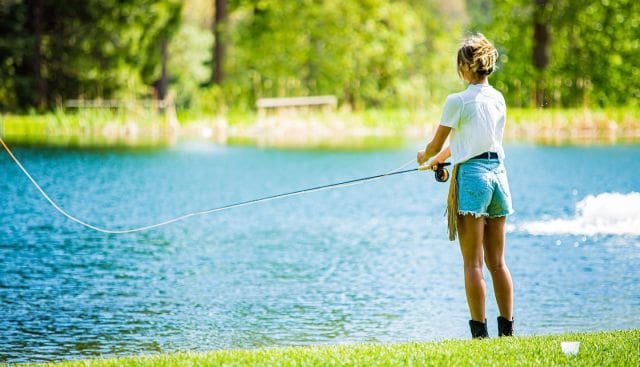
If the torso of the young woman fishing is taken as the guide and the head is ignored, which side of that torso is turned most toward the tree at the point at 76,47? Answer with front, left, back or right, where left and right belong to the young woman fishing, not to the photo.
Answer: front

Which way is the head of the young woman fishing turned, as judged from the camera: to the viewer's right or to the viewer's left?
to the viewer's left

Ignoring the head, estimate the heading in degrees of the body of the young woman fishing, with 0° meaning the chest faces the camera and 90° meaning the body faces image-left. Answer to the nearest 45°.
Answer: approximately 135°
